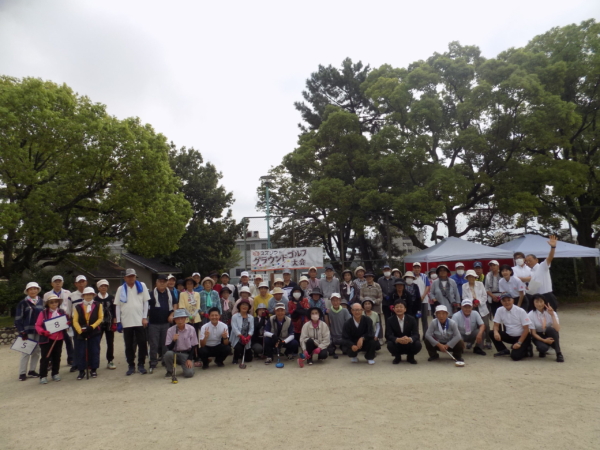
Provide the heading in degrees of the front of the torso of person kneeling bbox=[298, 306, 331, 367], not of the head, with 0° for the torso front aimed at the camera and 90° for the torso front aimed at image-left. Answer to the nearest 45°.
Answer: approximately 0°

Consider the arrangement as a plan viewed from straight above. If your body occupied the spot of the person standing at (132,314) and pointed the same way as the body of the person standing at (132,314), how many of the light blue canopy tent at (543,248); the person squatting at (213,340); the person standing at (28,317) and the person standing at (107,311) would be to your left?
2

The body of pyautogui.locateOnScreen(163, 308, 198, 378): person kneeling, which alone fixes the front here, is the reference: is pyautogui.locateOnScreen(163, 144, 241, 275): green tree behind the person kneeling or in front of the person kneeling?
behind

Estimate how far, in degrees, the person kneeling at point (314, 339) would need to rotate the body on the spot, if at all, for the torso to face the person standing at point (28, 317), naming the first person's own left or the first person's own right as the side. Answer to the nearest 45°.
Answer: approximately 90° to the first person's own right

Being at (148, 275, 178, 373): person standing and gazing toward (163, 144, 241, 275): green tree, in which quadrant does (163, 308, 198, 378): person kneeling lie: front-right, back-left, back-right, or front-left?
back-right

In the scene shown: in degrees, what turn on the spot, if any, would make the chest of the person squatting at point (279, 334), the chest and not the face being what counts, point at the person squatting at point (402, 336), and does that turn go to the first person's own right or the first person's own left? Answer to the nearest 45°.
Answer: approximately 90° to the first person's own left

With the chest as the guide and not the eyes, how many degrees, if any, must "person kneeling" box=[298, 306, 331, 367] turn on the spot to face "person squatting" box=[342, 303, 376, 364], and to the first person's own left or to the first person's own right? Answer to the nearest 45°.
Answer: approximately 90° to the first person's own left

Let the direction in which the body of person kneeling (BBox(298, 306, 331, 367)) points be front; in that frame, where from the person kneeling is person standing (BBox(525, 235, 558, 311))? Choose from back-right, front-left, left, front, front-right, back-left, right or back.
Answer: left

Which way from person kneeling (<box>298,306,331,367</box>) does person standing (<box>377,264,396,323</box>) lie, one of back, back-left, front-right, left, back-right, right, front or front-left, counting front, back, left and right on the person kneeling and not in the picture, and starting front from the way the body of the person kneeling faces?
back-left

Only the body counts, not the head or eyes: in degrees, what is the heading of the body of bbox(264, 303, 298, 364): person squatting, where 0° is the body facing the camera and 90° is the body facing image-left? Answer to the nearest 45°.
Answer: approximately 0°

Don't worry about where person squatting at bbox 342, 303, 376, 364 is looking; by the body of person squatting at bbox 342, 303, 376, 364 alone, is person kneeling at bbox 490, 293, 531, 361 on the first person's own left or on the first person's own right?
on the first person's own left

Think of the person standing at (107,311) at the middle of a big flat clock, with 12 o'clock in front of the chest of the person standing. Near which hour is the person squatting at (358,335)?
The person squatting is roughly at 10 o'clock from the person standing.
